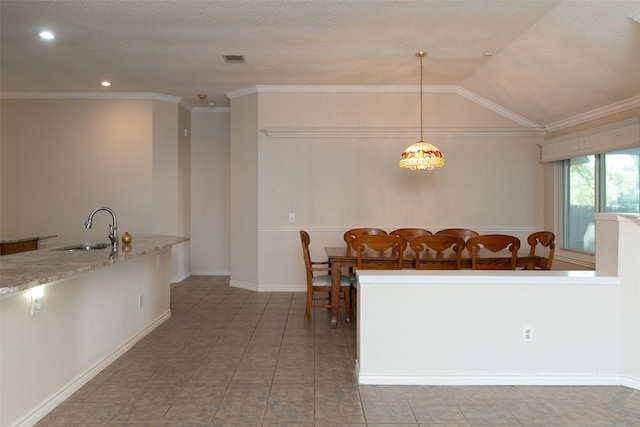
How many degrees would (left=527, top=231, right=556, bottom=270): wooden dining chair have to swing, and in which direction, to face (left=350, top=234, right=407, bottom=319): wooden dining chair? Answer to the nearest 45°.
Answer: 0° — it already faces it

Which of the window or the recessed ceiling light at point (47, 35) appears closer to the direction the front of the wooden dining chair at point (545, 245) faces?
the recessed ceiling light

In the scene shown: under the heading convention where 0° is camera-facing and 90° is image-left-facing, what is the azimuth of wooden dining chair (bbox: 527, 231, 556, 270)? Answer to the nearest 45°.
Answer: approximately 45°

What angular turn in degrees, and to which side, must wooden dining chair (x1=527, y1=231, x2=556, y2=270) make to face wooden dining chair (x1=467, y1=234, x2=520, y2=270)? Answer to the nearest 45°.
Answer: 0° — it already faces it

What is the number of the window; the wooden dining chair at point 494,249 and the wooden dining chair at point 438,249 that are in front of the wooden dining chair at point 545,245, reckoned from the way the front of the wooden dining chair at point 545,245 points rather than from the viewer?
2

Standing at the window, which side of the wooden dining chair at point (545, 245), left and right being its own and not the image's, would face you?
back

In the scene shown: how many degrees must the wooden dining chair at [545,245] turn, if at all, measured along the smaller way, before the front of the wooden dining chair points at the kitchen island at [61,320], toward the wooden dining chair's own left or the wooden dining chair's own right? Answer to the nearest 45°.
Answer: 0° — it already faces it

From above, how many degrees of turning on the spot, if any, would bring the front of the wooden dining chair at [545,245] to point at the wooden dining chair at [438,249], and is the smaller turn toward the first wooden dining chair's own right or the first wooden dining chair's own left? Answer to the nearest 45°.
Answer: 0° — it already faces it

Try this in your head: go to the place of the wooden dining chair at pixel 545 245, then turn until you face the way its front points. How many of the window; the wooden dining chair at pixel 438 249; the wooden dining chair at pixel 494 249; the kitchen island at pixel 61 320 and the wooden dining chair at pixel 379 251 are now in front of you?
4
